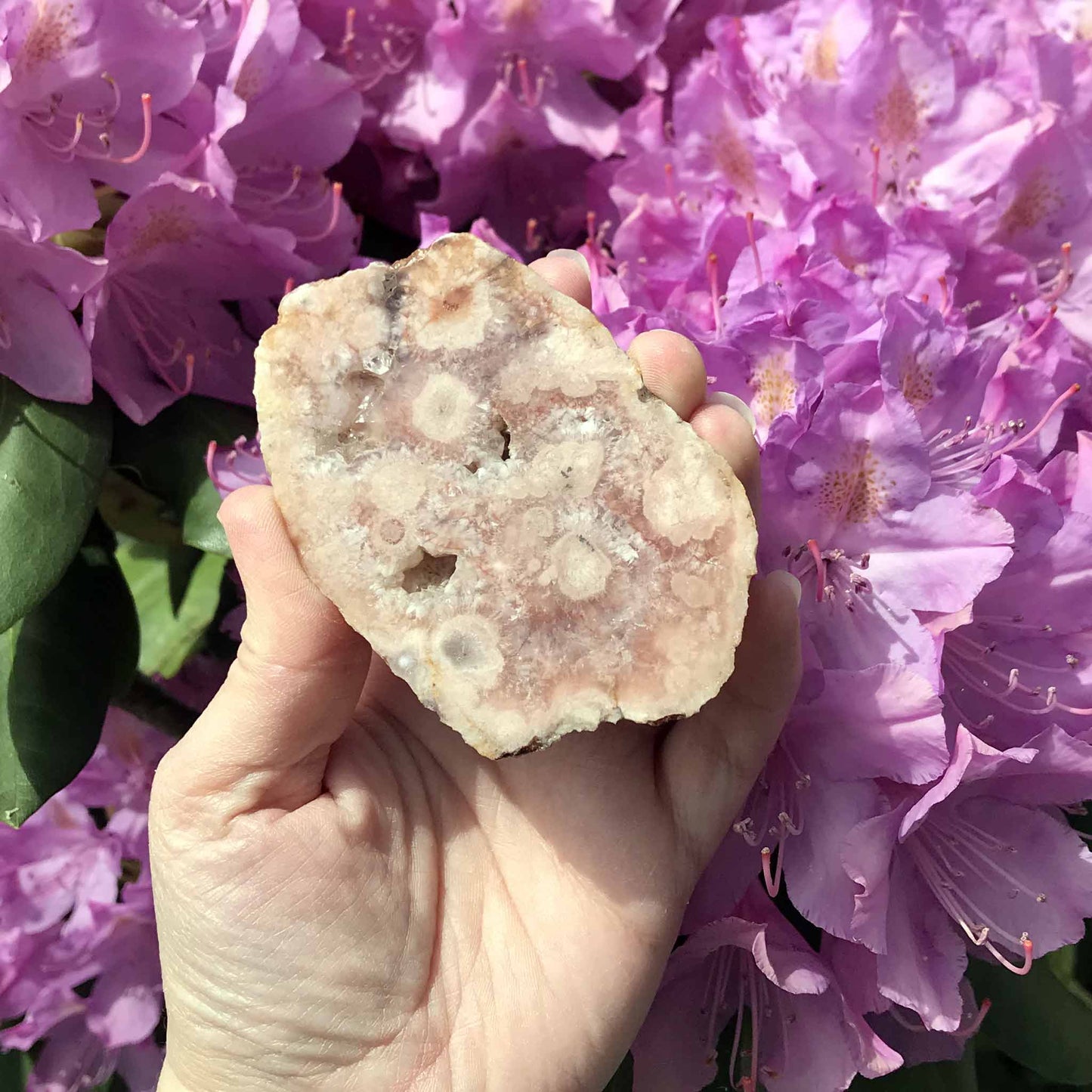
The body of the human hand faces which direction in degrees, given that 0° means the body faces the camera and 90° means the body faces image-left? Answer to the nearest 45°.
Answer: approximately 0°

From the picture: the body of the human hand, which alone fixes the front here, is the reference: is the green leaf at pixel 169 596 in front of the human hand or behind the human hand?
behind
